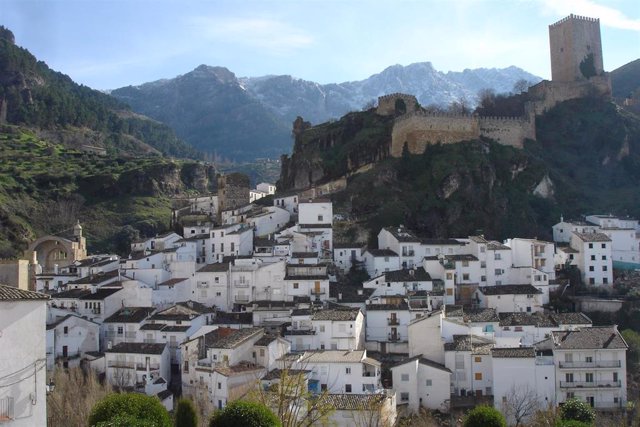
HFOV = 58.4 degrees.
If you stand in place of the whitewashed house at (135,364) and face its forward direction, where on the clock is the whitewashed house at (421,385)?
the whitewashed house at (421,385) is roughly at 10 o'clock from the whitewashed house at (135,364).

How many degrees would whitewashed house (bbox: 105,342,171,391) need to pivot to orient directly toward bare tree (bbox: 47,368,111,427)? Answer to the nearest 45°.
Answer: approximately 45° to its right

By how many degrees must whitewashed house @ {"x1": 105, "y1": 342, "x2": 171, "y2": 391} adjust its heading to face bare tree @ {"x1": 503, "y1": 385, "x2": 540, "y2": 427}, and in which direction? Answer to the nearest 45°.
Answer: approximately 45° to its left

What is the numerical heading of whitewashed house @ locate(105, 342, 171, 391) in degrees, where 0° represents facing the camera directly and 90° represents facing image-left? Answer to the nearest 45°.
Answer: approximately 0°

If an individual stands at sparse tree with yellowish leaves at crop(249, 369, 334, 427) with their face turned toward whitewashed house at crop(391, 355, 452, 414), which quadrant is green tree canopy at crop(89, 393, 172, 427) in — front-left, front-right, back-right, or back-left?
back-left

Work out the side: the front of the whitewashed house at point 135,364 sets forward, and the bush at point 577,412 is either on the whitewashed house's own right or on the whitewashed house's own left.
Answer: on the whitewashed house's own left

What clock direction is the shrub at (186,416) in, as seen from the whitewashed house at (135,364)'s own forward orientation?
The shrub is roughly at 12 o'clock from the whitewashed house.
